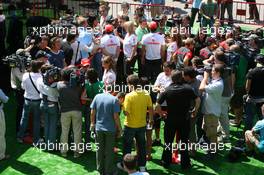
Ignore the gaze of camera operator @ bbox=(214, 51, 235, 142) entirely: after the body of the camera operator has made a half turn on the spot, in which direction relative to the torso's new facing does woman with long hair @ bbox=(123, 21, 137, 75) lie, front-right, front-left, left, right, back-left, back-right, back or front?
back-left

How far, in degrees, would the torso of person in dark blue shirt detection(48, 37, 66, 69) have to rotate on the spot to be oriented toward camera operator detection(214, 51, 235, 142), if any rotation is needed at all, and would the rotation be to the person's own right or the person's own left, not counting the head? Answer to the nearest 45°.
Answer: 0° — they already face them

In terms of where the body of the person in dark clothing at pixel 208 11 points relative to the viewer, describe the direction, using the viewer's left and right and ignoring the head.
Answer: facing the viewer

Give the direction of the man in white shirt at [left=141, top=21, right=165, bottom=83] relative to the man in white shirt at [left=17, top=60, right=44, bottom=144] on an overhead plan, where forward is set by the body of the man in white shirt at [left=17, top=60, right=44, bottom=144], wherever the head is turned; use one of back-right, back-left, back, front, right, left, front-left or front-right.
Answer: front

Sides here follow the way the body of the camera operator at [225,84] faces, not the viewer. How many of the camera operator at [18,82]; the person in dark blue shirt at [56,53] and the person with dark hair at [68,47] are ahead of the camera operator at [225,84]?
3

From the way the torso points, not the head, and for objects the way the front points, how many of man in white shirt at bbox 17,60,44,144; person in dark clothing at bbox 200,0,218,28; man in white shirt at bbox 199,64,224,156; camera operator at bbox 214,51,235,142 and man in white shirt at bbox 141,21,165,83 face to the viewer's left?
2

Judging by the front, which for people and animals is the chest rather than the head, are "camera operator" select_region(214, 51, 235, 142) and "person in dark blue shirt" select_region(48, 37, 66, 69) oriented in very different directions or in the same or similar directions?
very different directions

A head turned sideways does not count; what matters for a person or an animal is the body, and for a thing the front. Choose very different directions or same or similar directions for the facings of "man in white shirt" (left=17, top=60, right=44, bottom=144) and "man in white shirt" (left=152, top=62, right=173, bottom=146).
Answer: very different directions

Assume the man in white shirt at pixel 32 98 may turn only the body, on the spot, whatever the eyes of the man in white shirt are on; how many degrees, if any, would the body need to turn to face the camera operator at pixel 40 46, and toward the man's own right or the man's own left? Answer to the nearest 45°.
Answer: approximately 45° to the man's own left

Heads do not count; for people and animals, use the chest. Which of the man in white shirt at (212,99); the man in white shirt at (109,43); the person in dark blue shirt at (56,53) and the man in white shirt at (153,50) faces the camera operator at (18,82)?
the man in white shirt at (212,99)

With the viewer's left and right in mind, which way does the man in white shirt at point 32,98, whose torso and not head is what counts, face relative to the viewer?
facing away from the viewer and to the right of the viewer

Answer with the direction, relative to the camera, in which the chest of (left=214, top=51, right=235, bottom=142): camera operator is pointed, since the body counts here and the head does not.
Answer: to the viewer's left
